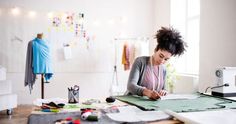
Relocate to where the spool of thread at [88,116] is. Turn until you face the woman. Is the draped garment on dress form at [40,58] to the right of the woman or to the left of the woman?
left

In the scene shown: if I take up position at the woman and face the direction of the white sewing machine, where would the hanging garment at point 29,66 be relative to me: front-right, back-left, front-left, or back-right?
back-left

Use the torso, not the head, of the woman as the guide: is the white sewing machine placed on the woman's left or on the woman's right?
on the woman's left
